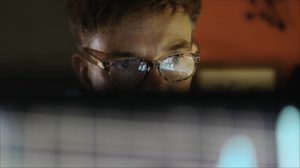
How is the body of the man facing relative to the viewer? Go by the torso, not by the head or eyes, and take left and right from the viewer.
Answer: facing the viewer and to the right of the viewer
